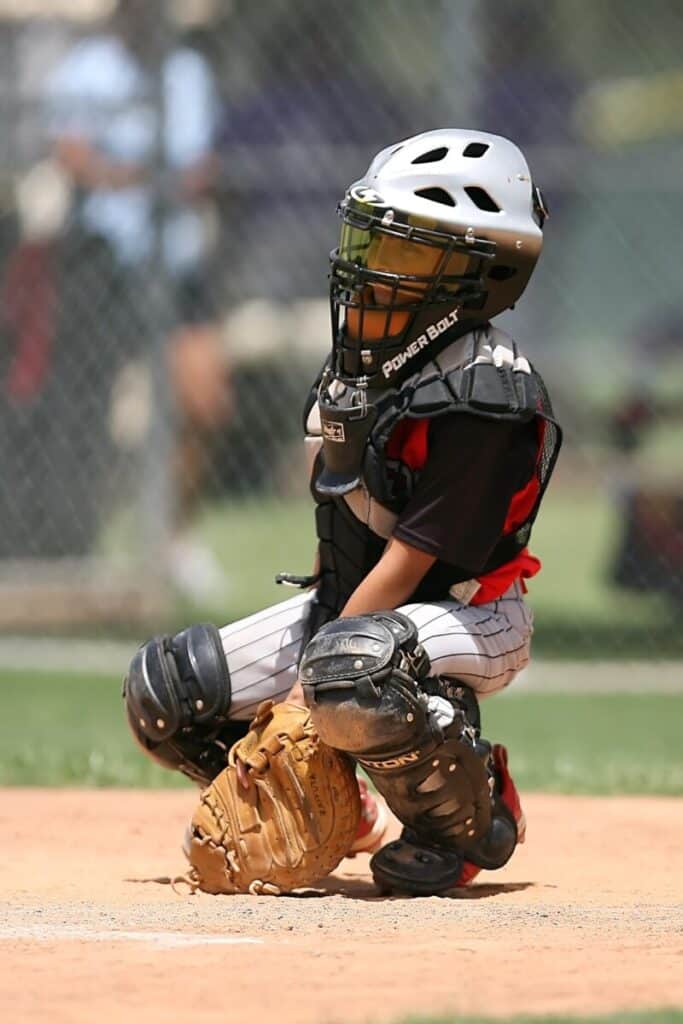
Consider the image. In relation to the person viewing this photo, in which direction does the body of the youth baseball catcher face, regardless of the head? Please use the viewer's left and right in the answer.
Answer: facing the viewer and to the left of the viewer

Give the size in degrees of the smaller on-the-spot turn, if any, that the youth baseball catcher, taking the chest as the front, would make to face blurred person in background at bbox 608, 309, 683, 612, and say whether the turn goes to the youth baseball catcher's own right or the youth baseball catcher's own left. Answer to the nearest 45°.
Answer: approximately 135° to the youth baseball catcher's own right
